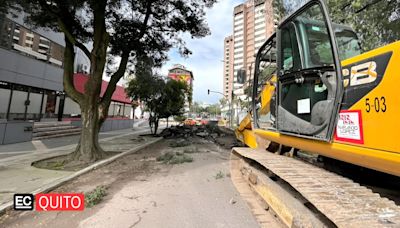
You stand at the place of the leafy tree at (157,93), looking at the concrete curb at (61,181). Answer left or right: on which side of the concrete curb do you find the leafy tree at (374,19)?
left

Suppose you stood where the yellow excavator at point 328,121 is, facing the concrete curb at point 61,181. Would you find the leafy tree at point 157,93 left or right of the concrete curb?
right

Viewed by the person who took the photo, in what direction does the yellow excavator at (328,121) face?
facing away from the viewer and to the left of the viewer

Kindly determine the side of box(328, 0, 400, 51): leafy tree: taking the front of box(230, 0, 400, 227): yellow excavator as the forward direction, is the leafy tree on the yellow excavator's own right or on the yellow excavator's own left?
on the yellow excavator's own right

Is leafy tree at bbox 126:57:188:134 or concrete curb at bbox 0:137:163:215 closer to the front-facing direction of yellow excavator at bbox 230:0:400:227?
the leafy tree

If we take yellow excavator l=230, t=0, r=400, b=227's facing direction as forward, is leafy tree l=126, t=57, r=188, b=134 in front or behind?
in front

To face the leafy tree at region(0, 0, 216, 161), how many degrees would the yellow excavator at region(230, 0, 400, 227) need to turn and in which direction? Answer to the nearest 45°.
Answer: approximately 45° to its left

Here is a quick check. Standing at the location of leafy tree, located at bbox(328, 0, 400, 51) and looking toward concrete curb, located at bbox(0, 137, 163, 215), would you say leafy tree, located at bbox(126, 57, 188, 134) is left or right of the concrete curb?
right
